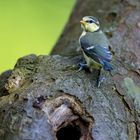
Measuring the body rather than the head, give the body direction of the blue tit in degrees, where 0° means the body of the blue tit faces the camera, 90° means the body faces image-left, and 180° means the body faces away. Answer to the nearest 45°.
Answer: approximately 135°
